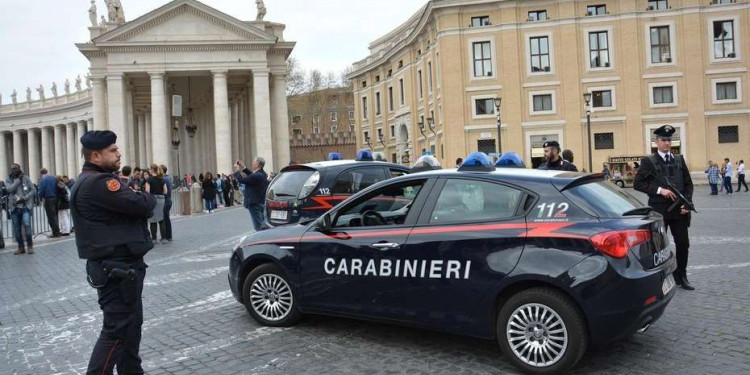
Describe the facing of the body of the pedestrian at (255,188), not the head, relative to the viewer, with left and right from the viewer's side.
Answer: facing to the left of the viewer

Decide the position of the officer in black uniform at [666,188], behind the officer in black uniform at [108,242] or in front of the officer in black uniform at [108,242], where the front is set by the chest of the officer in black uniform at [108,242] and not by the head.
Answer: in front

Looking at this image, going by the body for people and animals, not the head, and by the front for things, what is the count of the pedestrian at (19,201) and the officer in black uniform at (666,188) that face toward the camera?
2

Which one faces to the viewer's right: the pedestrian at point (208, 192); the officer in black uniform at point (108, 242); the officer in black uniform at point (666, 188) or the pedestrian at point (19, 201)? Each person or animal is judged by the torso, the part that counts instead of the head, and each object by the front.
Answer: the officer in black uniform at point (108, 242)

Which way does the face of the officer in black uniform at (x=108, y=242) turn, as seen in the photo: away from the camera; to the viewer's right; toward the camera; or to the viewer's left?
to the viewer's right

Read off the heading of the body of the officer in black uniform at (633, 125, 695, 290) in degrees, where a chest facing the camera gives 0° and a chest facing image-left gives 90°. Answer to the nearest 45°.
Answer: approximately 0°

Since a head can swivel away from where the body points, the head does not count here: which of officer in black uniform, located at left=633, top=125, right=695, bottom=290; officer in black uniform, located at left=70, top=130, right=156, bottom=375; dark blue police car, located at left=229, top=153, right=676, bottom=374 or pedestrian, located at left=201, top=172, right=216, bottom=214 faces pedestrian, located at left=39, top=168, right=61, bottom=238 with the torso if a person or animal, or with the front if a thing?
the dark blue police car

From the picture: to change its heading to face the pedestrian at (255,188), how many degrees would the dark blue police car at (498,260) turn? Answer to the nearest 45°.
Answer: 0° — it already faces them
